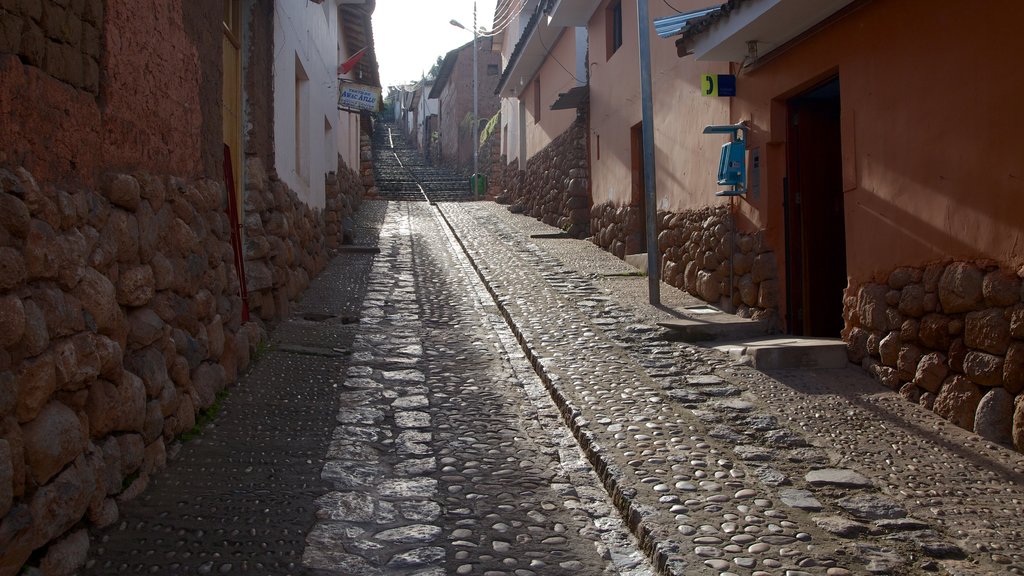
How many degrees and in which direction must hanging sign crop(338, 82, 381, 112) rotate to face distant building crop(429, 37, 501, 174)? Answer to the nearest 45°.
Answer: approximately 180°

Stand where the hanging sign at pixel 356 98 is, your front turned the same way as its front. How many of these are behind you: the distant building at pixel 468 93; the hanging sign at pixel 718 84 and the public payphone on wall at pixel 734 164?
1

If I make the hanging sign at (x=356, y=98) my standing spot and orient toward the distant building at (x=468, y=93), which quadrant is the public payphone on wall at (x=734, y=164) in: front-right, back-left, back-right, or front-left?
back-right

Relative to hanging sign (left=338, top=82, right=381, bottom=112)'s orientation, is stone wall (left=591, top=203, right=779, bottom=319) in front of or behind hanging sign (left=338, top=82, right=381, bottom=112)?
in front

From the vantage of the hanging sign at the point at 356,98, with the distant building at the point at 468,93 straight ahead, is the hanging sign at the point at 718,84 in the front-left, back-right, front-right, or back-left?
back-right

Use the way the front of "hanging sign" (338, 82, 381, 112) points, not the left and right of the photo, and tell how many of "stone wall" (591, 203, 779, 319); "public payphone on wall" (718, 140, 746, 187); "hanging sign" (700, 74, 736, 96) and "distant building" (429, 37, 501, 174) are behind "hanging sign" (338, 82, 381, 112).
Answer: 1

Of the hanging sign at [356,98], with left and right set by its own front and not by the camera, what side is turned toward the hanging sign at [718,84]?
front

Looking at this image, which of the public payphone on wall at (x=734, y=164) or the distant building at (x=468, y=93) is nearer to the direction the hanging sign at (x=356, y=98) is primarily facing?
the public payphone on wall

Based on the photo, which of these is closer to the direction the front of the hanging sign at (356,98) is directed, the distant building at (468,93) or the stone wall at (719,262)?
the stone wall

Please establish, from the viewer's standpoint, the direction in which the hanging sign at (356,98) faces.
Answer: facing the viewer
